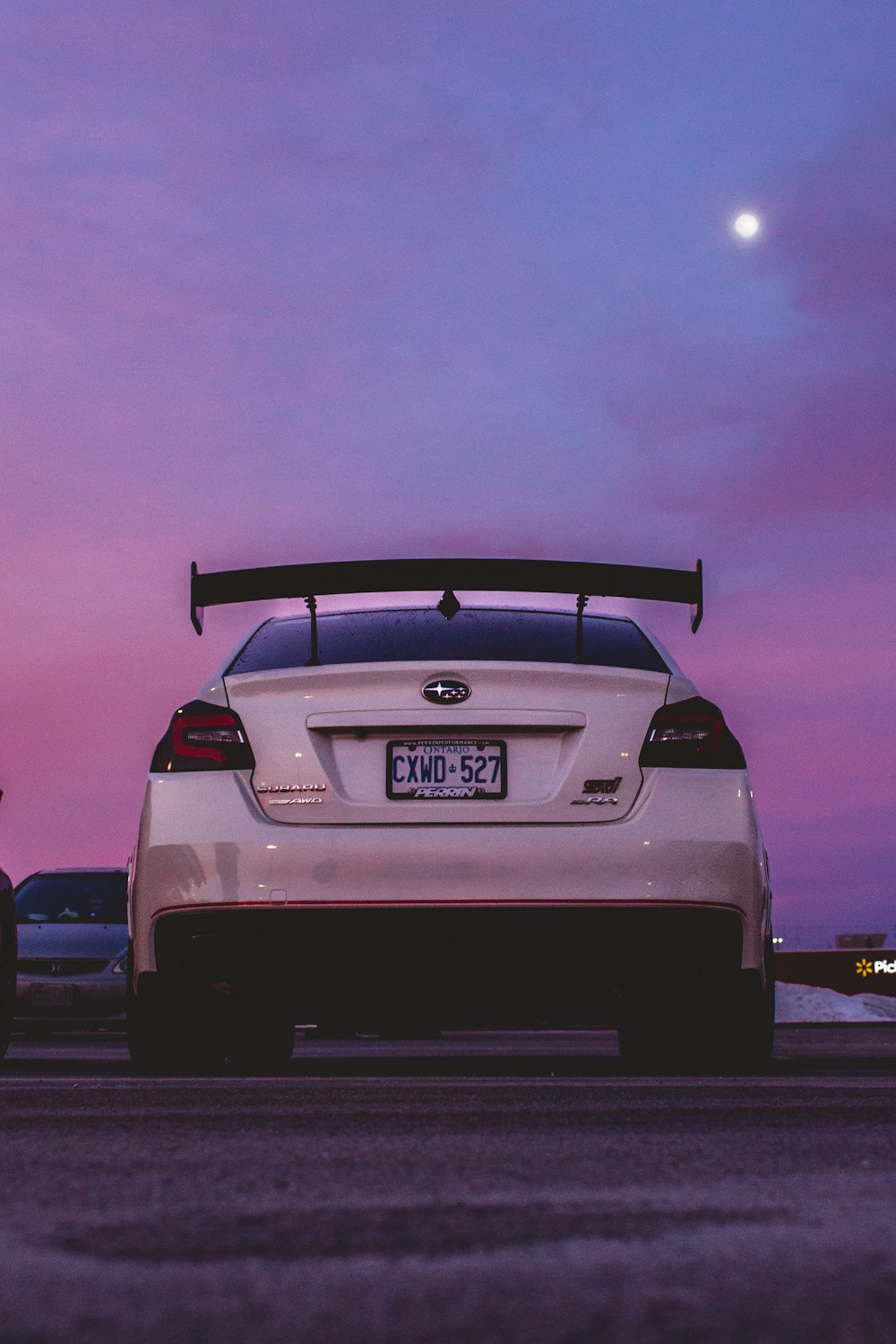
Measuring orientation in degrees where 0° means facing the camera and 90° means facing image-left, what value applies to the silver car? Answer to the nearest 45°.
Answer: approximately 0°

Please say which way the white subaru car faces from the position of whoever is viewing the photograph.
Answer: facing away from the viewer

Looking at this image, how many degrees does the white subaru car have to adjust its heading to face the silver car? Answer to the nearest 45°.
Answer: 0° — it already faces it

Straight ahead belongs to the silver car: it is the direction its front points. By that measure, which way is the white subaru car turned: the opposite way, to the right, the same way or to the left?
the opposite way

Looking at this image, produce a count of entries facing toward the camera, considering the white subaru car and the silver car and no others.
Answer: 1

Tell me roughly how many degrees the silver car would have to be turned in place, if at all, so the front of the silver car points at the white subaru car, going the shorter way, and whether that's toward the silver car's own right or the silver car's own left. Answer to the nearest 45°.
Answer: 0° — it already faces it
